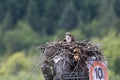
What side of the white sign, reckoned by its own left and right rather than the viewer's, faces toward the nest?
right

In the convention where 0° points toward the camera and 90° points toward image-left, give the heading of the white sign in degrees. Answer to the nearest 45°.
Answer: approximately 0°
